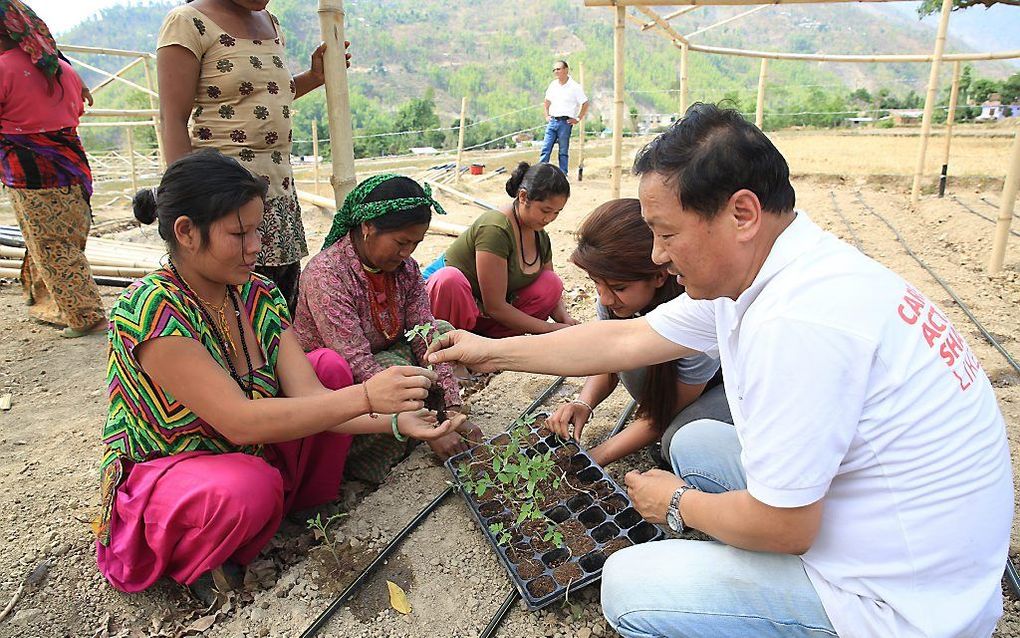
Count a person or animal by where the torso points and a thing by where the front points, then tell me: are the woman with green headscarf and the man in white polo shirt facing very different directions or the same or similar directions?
very different directions

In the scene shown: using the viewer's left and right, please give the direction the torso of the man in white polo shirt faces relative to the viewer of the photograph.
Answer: facing to the left of the viewer

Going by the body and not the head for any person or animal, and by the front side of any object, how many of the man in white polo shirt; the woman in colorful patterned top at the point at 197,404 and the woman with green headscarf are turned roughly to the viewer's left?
1

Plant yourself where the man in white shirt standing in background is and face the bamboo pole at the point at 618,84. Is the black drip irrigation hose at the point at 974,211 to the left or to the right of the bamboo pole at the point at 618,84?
left

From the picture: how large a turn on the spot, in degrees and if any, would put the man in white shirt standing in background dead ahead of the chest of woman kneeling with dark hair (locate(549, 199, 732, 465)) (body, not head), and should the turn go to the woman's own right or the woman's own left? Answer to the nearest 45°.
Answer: approximately 135° to the woman's own right

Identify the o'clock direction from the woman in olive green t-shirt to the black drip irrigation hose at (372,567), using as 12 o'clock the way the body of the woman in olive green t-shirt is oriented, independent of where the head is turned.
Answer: The black drip irrigation hose is roughly at 2 o'clock from the woman in olive green t-shirt.

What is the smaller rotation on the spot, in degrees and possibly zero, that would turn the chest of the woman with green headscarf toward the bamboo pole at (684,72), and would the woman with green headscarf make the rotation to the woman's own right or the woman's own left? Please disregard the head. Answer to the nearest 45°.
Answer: approximately 90° to the woman's own left

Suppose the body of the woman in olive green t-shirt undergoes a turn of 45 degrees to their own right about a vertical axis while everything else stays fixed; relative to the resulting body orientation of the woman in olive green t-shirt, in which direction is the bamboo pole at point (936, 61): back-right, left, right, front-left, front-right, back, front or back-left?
back-left

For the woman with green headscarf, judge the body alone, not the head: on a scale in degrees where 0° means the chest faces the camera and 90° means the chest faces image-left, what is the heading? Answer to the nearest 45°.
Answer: approximately 315°

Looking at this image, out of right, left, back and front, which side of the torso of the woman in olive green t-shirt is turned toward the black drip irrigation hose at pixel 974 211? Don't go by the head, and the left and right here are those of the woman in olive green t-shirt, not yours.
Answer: left

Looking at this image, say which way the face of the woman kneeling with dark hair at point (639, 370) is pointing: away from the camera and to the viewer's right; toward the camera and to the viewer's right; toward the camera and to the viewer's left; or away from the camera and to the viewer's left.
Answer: toward the camera and to the viewer's left

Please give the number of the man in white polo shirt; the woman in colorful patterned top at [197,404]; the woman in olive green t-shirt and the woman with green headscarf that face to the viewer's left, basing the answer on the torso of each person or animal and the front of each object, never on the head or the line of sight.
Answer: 1

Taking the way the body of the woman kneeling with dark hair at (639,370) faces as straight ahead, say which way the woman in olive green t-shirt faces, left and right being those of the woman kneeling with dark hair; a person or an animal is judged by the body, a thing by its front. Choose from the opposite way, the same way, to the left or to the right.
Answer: to the left

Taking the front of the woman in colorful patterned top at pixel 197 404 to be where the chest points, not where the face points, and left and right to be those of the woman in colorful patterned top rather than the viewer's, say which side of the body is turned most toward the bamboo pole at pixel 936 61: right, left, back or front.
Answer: left

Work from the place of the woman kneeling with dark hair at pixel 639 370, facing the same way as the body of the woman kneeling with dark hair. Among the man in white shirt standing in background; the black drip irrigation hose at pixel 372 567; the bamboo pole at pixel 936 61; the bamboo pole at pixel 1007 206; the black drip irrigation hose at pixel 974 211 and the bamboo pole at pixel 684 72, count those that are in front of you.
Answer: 1
